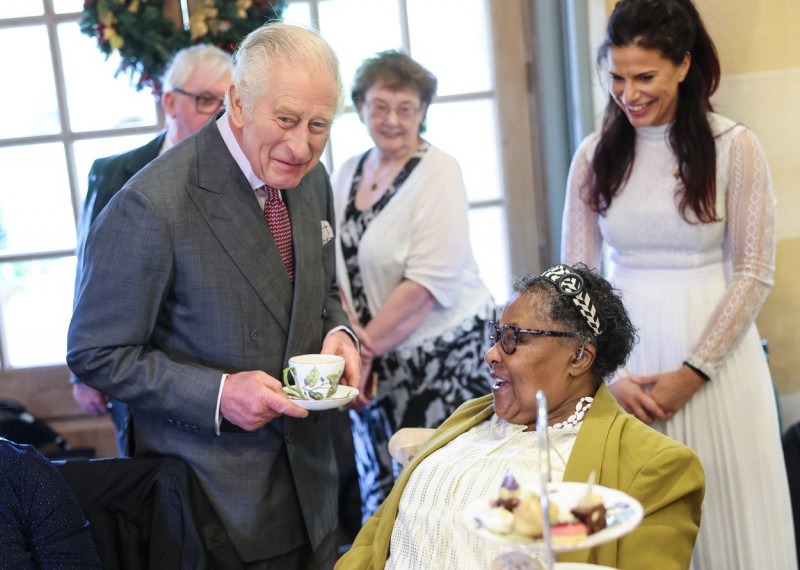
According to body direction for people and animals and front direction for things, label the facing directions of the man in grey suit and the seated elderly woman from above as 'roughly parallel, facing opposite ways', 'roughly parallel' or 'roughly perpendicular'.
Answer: roughly perpendicular

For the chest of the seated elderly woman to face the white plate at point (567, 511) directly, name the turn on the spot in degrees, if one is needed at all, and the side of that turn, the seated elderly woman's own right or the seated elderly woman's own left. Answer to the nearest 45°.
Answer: approximately 45° to the seated elderly woman's own left

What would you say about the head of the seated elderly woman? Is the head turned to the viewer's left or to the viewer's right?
to the viewer's left

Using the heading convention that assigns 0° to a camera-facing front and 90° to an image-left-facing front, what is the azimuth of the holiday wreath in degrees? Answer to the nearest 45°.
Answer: approximately 0°

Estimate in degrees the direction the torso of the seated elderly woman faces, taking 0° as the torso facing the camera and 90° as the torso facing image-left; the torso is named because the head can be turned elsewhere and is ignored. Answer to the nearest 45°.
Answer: approximately 45°

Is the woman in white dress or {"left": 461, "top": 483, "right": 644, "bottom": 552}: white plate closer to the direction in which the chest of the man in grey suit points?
the white plate

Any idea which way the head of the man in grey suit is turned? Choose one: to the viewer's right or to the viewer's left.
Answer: to the viewer's right

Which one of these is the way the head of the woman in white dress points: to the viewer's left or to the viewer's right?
to the viewer's left

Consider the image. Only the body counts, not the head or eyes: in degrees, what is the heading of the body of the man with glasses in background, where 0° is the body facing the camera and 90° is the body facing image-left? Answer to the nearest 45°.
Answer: approximately 315°

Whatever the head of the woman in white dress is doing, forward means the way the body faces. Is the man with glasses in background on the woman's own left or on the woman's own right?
on the woman's own right

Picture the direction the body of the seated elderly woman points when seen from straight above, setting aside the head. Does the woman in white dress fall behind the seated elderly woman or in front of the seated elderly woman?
behind
